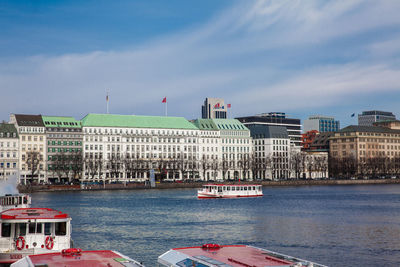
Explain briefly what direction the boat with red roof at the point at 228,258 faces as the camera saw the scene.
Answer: facing away from the viewer and to the left of the viewer
